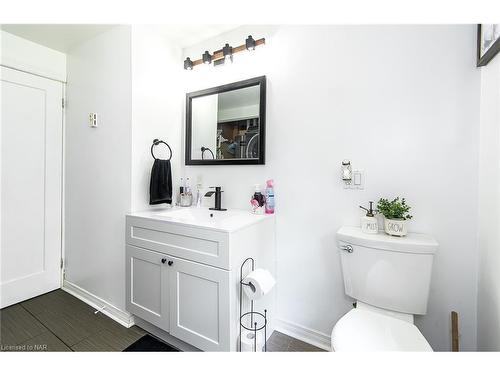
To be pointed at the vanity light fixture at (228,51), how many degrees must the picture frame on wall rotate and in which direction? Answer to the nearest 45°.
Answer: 0° — it already faces it

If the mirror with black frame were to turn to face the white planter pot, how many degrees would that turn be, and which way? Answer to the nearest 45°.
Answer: approximately 90° to its left

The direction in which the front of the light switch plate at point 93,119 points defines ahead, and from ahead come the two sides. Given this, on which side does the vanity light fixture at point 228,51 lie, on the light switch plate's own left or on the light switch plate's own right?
on the light switch plate's own left
